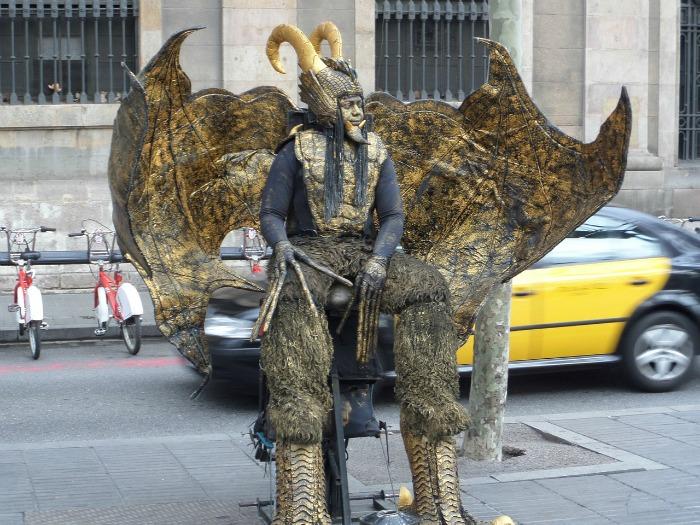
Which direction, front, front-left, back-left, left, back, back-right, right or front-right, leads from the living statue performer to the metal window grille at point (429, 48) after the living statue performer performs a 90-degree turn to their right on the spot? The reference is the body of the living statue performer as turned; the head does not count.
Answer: right

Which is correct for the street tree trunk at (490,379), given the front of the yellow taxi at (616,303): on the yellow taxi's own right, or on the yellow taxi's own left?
on the yellow taxi's own left

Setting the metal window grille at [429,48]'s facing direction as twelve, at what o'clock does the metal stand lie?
The metal stand is roughly at 12 o'clock from the metal window grille.

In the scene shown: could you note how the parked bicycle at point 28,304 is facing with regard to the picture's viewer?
facing away from the viewer

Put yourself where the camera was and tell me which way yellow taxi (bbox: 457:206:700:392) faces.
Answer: facing to the left of the viewer

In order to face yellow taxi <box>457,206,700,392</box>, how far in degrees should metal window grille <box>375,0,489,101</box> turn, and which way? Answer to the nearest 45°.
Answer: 0° — it already faces it

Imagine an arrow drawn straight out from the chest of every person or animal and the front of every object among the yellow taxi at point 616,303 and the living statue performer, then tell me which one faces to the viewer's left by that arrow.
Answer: the yellow taxi

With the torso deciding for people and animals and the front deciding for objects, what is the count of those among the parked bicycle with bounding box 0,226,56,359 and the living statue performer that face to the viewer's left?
0

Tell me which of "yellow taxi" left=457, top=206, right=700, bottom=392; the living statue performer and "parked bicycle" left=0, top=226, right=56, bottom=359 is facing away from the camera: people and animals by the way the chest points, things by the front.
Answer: the parked bicycle

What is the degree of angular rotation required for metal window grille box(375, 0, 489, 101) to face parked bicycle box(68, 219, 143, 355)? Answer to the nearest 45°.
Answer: approximately 45° to its right

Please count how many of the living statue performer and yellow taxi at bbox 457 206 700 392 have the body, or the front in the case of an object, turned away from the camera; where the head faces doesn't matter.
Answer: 0

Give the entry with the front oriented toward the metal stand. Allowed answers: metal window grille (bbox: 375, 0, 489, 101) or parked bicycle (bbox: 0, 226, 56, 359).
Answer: the metal window grille

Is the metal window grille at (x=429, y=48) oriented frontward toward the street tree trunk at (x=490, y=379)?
yes
